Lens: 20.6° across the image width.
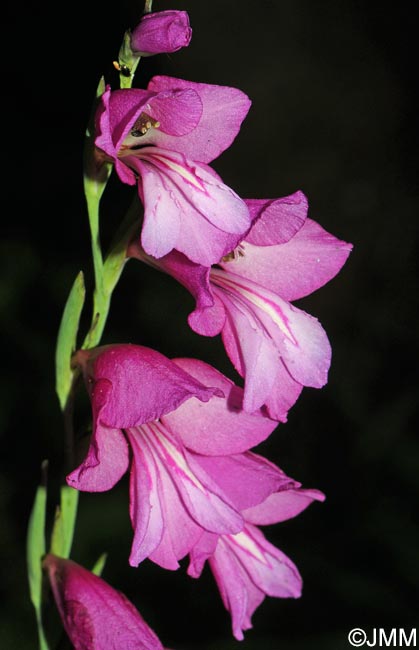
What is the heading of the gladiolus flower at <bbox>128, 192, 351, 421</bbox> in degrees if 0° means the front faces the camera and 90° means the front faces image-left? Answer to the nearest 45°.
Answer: approximately 315°

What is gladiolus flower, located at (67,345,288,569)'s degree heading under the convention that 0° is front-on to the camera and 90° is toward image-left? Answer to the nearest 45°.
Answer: approximately 315°
